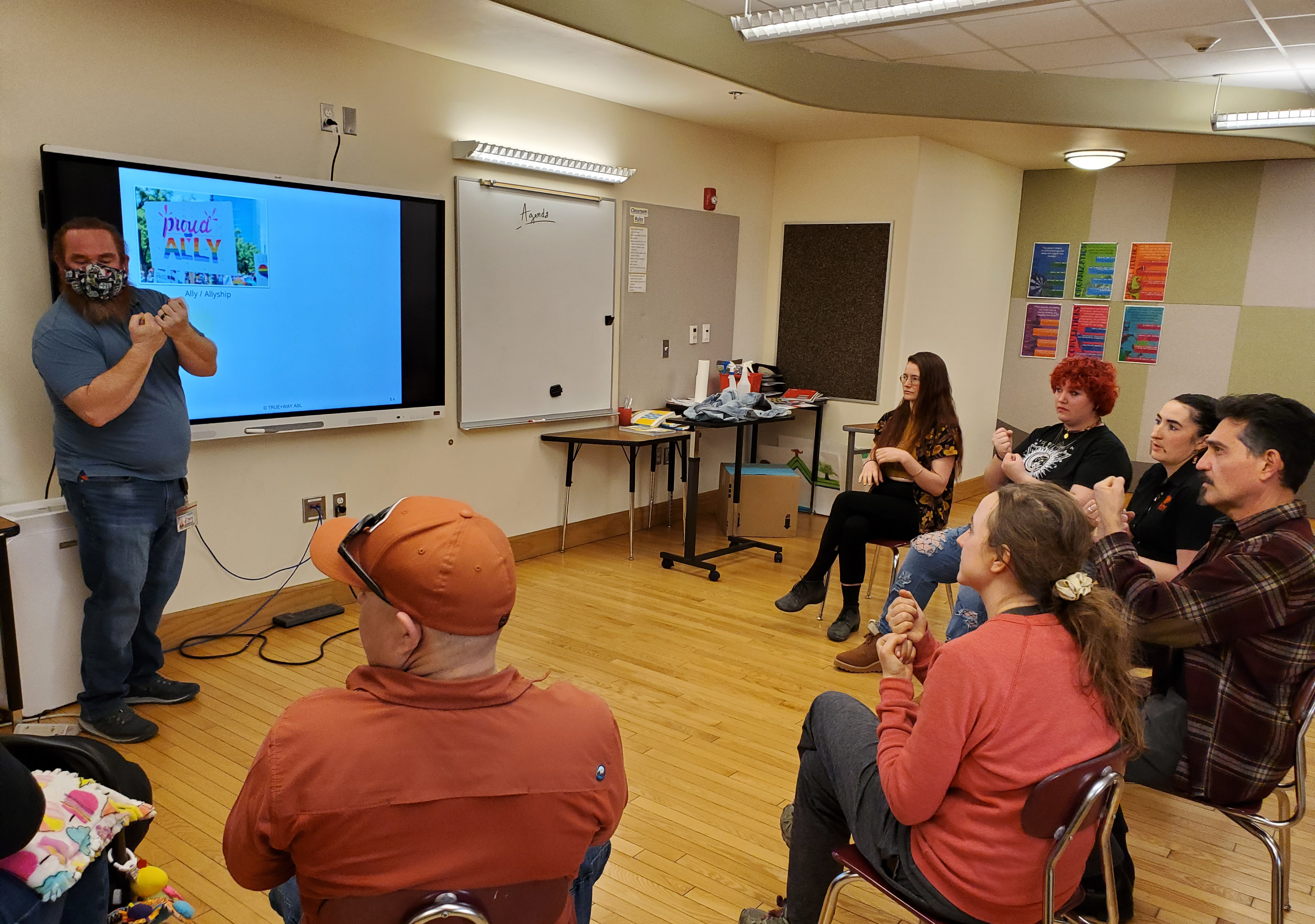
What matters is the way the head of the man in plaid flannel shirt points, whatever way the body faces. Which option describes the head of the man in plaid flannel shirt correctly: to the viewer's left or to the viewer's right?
to the viewer's left

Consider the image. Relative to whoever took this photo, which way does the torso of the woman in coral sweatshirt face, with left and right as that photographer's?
facing away from the viewer and to the left of the viewer

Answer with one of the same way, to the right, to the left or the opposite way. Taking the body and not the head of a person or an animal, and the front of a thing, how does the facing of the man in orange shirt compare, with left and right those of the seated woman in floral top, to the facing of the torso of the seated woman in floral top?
to the right

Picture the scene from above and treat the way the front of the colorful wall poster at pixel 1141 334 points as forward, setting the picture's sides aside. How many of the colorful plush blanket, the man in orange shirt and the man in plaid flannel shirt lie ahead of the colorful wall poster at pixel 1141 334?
3

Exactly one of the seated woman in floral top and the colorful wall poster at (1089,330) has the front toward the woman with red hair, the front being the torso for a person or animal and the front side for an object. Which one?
the colorful wall poster

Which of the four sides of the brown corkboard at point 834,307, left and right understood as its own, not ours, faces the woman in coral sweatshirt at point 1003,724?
front

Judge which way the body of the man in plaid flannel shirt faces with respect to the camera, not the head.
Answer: to the viewer's left

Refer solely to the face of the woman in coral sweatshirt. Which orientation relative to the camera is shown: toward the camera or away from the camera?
away from the camera

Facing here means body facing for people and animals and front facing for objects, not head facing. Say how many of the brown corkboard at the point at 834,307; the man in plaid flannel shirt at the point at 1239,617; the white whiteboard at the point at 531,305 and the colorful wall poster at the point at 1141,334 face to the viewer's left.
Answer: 1

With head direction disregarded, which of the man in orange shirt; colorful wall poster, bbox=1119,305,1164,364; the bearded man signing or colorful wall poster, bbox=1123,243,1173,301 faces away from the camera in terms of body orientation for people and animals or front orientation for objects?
the man in orange shirt

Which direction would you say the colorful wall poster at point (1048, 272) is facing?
toward the camera

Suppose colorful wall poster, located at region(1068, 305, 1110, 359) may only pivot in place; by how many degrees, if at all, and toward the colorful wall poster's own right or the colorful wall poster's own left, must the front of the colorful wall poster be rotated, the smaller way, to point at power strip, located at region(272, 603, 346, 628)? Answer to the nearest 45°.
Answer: approximately 45° to the colorful wall poster's own right

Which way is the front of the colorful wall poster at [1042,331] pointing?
toward the camera

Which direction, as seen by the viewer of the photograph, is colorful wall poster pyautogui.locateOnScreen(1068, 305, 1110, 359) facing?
facing the viewer

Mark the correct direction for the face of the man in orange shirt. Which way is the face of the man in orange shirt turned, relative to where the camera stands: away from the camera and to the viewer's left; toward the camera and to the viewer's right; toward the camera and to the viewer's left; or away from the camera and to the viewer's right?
away from the camera and to the viewer's left

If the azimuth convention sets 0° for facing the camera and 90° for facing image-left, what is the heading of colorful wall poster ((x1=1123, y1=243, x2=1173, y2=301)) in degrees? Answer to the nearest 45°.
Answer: approximately 0°
